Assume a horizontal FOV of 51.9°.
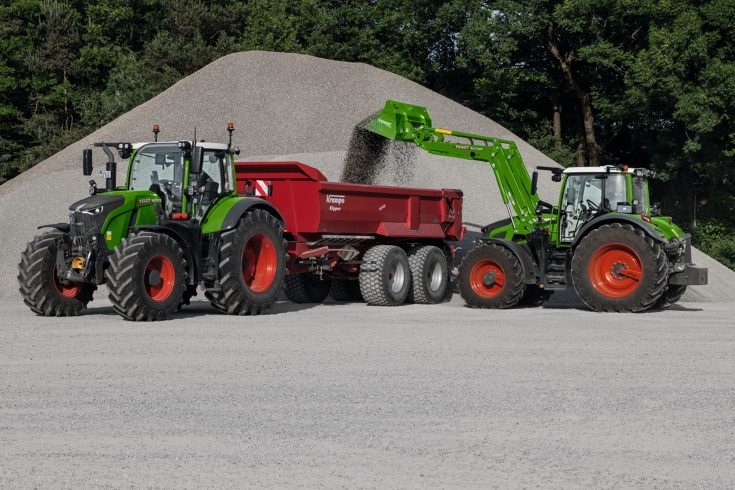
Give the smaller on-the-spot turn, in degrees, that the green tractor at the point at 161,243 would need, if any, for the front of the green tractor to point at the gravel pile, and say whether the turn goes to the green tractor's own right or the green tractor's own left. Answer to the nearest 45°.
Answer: approximately 135° to the green tractor's own right

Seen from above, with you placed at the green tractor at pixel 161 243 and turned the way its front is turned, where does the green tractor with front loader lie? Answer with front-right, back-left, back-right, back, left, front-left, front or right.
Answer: back-left

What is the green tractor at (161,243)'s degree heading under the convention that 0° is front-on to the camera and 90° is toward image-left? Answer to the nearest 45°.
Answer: approximately 45°

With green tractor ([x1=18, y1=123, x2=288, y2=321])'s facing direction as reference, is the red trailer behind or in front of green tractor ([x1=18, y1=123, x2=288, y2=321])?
behind
